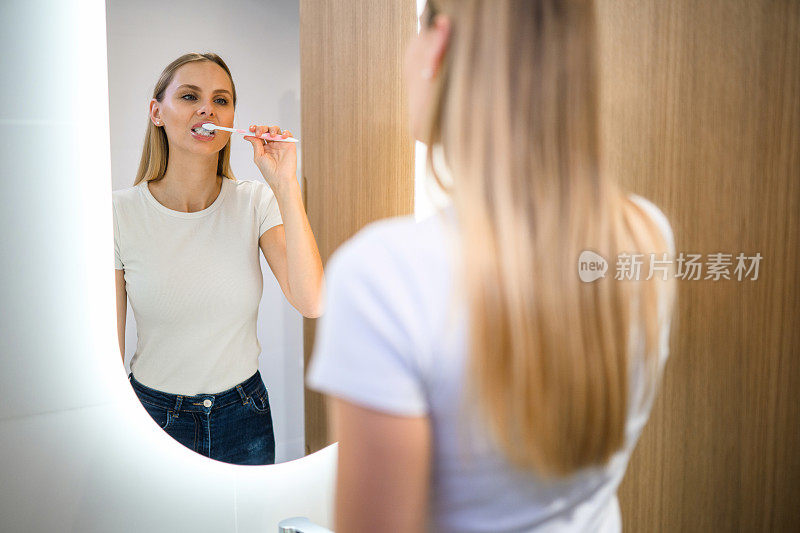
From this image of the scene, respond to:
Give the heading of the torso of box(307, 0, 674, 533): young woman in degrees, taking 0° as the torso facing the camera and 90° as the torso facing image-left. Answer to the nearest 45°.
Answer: approximately 135°

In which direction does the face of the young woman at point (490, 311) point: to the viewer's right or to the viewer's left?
to the viewer's left
